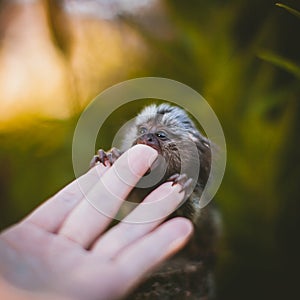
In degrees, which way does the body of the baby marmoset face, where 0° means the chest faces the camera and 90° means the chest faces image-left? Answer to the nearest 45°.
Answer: approximately 45°
